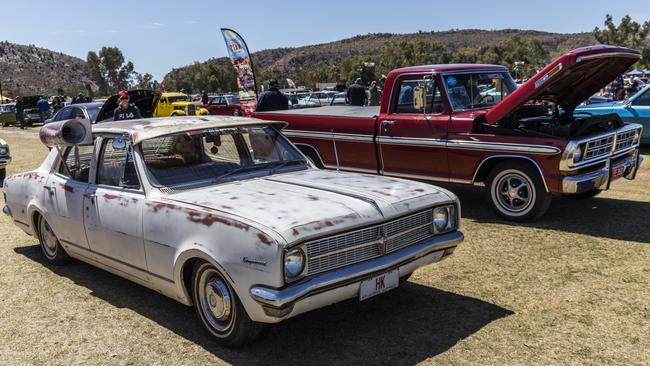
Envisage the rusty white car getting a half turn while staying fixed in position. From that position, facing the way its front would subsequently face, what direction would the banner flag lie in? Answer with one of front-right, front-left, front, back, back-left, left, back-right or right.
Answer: front-right

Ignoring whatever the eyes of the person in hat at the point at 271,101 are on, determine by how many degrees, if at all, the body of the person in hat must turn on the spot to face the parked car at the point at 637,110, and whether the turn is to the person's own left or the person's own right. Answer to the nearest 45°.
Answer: approximately 90° to the person's own right

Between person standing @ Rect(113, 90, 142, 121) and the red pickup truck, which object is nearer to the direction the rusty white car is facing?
the red pickup truck

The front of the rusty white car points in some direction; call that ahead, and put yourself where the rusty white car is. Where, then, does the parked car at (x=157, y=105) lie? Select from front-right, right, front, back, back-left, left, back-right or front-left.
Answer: back-left

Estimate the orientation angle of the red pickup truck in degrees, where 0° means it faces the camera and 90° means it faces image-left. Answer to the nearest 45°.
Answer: approximately 315°

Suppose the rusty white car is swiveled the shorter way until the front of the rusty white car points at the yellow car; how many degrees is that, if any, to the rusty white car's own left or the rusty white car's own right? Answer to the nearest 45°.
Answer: approximately 135° to the rusty white car's own left

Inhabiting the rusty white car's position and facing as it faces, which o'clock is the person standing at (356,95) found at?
The person standing is roughly at 8 o'clock from the rusty white car.

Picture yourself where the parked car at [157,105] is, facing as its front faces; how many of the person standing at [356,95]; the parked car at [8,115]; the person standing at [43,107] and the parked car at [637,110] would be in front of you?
2

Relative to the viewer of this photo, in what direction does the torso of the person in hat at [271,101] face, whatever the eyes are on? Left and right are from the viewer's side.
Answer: facing away from the viewer
